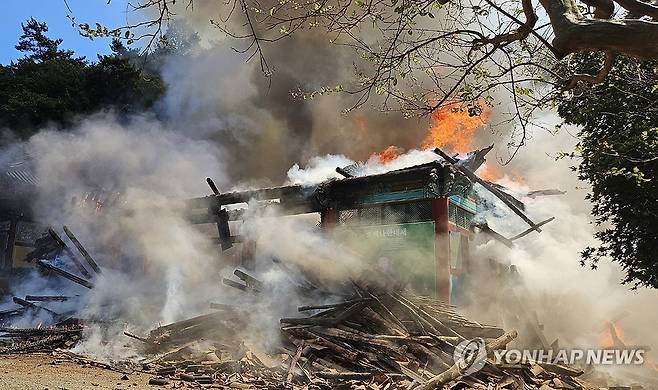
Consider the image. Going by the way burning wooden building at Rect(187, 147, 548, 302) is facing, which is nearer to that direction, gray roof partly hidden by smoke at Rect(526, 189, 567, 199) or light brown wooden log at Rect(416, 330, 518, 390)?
the light brown wooden log

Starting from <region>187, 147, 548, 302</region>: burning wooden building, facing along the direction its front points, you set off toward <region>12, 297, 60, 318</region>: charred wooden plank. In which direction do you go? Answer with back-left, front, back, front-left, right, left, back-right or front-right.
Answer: front-right

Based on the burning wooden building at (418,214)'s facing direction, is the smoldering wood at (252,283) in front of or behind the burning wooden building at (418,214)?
in front

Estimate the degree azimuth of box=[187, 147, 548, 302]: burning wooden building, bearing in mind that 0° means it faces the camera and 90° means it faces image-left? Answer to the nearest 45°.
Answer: approximately 45°

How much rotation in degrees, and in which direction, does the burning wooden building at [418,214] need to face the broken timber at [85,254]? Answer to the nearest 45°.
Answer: approximately 45° to its right

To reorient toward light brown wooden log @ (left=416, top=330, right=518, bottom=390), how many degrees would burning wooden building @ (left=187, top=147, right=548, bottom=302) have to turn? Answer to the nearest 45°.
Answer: approximately 45° to its left

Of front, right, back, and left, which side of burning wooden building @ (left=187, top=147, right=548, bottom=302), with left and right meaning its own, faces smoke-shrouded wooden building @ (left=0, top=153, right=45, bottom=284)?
right

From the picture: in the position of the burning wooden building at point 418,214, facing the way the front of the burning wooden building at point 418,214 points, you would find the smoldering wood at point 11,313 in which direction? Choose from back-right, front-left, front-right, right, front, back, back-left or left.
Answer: front-right
